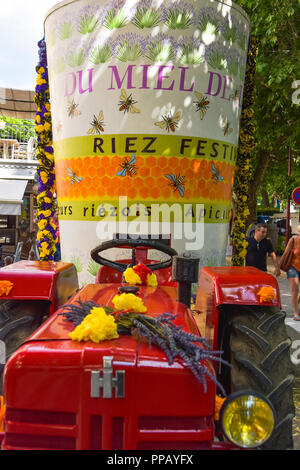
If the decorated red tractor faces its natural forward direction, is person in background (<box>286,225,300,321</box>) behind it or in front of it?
behind

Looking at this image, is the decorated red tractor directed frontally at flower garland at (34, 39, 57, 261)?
no

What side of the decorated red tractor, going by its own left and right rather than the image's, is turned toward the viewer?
front

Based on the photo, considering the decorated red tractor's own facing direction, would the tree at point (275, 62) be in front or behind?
behind

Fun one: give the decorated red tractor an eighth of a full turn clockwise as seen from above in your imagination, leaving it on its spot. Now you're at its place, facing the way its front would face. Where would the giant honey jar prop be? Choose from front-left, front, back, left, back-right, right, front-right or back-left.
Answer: back-right

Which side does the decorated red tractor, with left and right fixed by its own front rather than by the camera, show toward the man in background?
back

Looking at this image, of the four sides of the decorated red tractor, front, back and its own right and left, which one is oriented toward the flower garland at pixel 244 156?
back

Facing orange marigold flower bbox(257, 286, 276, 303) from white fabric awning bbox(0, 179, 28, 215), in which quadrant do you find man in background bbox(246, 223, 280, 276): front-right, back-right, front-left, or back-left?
front-left
